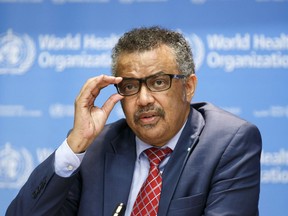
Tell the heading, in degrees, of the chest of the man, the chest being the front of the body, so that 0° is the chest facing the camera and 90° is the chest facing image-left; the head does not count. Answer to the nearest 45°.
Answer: approximately 45°
